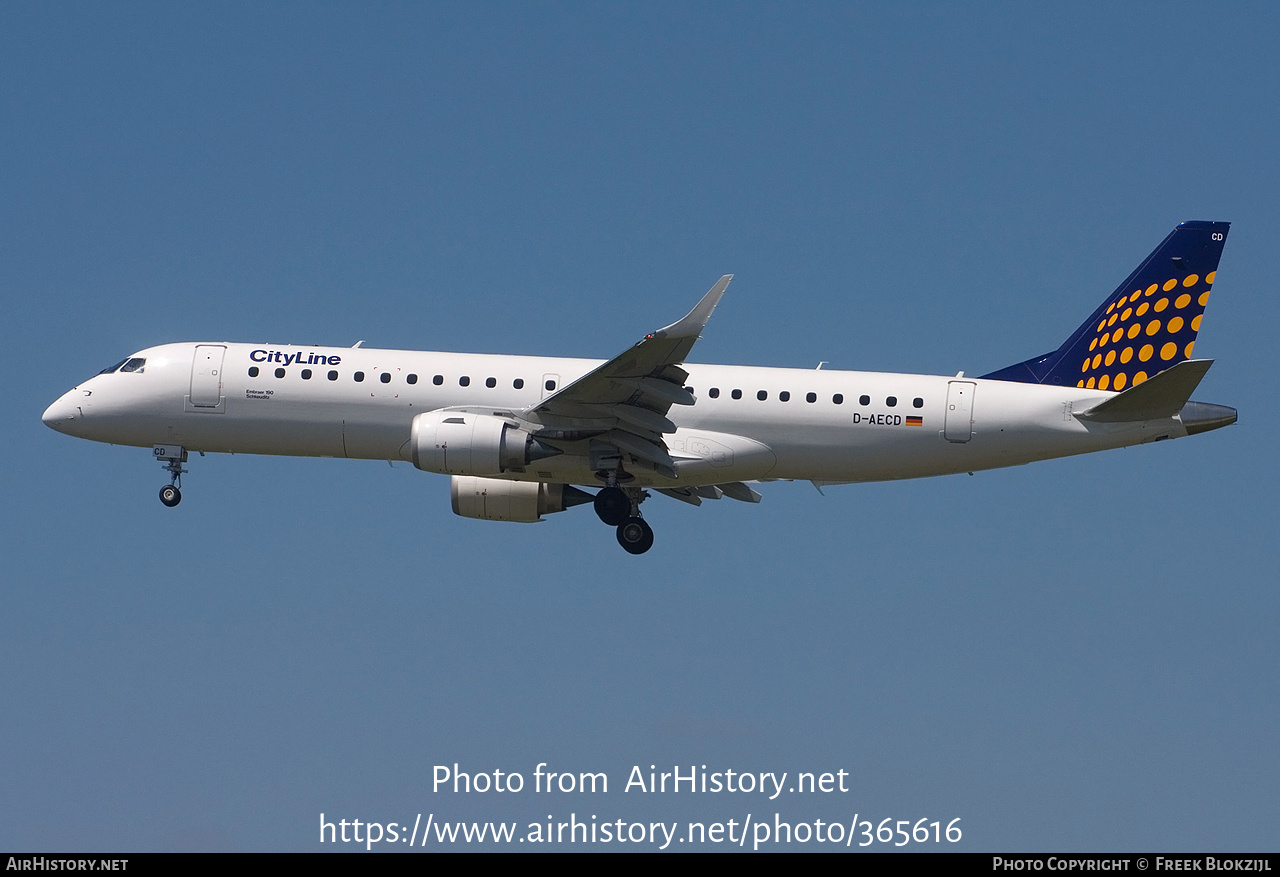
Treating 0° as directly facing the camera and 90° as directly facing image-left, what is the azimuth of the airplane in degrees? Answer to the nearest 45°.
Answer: approximately 90°
